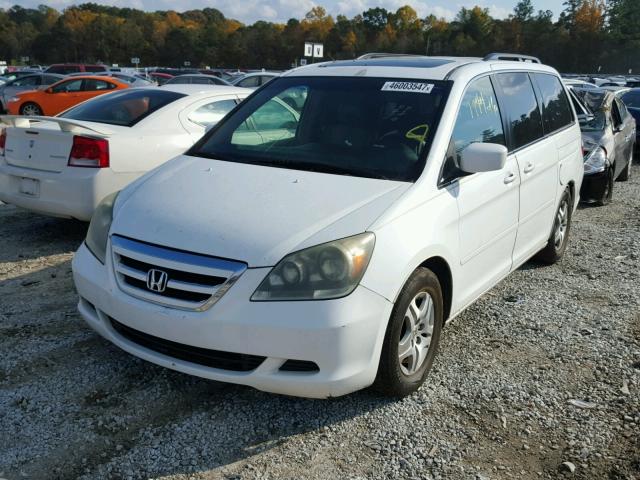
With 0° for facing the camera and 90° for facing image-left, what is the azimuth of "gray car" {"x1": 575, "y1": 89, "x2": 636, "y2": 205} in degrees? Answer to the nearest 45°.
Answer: approximately 45°

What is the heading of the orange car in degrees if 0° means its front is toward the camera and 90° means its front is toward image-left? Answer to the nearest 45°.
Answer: approximately 90°

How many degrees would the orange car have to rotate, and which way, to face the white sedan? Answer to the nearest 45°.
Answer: approximately 90° to its left

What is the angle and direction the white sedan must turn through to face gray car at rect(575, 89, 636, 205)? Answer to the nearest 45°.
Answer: approximately 45° to its right

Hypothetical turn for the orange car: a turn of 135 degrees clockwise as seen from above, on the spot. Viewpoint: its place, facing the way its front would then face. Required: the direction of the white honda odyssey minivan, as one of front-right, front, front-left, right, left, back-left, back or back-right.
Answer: back-right

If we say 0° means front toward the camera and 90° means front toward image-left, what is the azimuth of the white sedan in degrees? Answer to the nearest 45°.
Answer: approximately 225°

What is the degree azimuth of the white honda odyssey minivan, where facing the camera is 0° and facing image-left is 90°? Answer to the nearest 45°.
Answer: approximately 45°

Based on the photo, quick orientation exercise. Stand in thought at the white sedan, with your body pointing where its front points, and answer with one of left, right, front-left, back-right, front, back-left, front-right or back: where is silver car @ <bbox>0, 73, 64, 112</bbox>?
front-left

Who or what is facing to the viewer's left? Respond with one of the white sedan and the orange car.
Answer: the orange car

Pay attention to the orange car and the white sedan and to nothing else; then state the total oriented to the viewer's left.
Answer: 1

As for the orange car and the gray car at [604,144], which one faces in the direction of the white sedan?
the gray car

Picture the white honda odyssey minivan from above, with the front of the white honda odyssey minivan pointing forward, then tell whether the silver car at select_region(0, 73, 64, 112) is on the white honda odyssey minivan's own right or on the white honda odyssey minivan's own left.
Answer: on the white honda odyssey minivan's own right

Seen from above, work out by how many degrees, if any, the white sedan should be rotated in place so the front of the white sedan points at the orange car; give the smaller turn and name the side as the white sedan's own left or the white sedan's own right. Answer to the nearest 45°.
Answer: approximately 45° to the white sedan's own left
